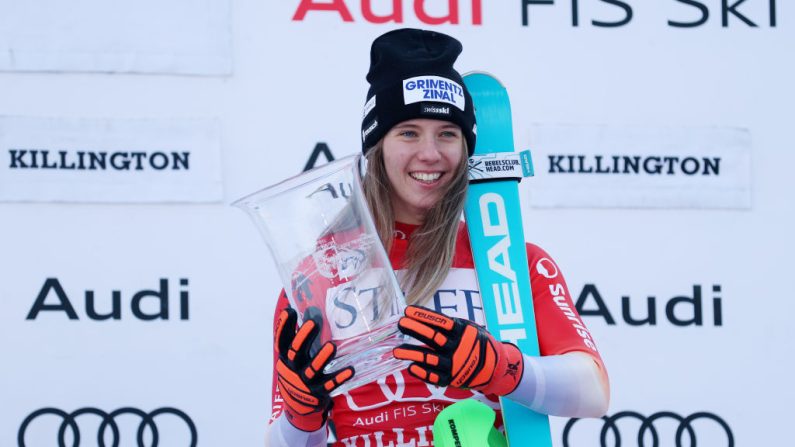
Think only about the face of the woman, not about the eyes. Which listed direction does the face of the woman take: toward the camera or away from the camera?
toward the camera

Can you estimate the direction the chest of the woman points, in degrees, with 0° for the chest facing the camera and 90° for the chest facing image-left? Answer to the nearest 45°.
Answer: approximately 0°
